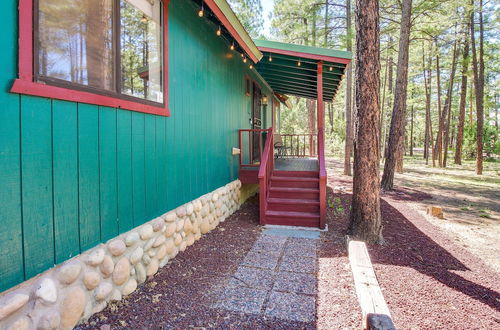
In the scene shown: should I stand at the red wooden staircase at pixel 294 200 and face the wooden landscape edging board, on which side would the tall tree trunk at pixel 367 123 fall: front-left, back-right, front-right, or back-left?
front-left

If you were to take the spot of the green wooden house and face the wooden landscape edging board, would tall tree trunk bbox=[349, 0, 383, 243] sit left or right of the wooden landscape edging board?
left

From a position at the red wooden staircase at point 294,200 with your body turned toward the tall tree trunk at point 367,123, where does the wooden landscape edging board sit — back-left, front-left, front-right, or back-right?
front-right

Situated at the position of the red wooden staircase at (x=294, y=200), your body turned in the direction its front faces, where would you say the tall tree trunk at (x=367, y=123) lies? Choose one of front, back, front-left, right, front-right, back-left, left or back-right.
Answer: front-left

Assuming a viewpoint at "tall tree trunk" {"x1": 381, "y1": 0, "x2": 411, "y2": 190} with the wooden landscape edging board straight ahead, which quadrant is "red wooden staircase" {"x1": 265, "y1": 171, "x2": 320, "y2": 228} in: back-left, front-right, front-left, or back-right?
front-right

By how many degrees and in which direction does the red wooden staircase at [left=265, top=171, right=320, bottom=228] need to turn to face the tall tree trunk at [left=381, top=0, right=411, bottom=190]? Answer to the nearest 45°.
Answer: approximately 135° to its left

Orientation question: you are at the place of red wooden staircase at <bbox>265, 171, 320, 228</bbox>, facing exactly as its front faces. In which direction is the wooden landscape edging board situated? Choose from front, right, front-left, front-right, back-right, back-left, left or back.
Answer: front

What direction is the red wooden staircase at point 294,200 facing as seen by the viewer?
toward the camera
